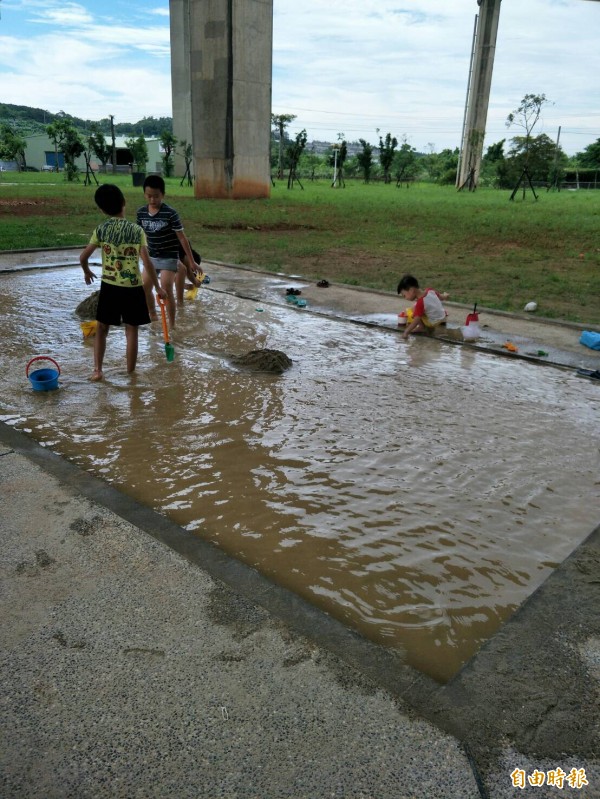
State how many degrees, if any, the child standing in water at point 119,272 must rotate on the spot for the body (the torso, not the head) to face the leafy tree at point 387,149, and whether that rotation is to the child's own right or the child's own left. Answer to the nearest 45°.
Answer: approximately 45° to the child's own right

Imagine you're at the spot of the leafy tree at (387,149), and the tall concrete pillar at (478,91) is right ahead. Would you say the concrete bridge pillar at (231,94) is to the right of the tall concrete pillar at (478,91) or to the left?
right

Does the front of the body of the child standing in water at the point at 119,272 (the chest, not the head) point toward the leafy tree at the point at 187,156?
yes

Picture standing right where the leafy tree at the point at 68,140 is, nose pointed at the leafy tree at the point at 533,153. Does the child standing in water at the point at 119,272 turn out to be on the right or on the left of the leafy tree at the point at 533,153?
right

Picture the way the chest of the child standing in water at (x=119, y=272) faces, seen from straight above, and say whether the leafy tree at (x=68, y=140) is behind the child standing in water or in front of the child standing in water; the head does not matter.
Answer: in front

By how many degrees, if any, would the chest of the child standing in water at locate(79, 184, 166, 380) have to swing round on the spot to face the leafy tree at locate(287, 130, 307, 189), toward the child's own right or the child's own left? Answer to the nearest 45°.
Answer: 0° — they already face it

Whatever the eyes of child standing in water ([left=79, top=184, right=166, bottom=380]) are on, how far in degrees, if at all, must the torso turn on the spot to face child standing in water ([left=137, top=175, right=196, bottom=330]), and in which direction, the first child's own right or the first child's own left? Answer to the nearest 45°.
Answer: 0° — they already face them

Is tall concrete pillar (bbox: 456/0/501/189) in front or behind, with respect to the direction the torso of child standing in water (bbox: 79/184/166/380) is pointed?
in front

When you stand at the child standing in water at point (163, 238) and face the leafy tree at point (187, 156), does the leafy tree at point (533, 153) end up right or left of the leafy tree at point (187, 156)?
right

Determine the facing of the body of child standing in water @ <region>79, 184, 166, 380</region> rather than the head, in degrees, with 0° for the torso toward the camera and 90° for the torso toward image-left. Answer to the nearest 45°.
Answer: approximately 180°
